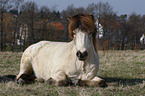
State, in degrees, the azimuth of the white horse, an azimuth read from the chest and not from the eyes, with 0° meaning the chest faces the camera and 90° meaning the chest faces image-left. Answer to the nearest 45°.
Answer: approximately 315°
